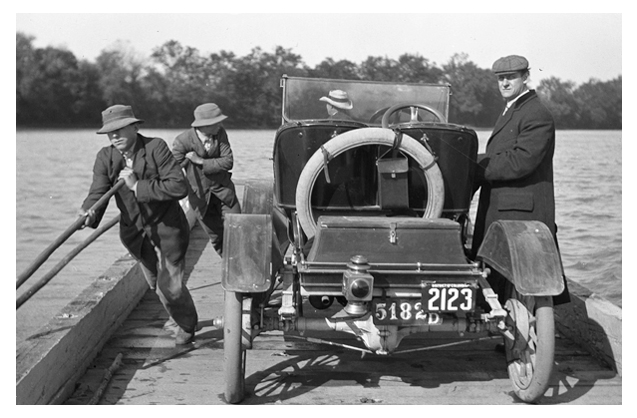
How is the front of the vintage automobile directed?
away from the camera

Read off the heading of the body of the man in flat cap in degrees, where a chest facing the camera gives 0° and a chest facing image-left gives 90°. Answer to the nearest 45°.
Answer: approximately 45°

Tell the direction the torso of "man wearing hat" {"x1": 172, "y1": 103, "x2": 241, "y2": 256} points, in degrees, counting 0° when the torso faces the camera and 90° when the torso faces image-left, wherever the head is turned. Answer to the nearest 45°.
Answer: approximately 0°

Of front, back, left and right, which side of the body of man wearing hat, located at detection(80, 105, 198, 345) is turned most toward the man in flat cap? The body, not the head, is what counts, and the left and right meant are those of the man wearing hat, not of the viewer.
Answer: left

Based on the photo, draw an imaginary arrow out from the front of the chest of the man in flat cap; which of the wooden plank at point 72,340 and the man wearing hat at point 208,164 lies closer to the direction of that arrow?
the wooden plank

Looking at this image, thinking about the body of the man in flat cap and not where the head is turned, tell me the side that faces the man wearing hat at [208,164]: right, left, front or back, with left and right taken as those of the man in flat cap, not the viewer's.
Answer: right

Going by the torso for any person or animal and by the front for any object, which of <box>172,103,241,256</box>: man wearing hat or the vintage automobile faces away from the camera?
the vintage automobile
